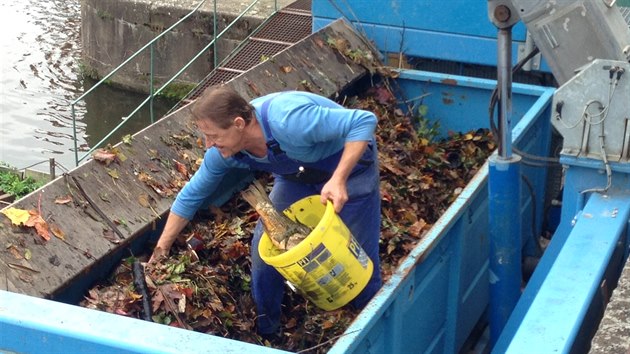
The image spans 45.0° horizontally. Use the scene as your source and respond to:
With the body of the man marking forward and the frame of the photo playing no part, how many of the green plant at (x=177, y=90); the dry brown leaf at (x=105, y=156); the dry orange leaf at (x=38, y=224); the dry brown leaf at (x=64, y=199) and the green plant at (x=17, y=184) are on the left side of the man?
0

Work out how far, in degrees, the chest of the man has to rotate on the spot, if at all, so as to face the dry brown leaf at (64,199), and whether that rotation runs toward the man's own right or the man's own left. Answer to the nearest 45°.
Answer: approximately 45° to the man's own right

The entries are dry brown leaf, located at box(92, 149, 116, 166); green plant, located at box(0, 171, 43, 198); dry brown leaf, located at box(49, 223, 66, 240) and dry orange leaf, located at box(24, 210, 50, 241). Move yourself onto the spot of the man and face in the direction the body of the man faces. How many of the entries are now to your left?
0

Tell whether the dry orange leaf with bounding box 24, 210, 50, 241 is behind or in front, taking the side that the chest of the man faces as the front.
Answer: in front

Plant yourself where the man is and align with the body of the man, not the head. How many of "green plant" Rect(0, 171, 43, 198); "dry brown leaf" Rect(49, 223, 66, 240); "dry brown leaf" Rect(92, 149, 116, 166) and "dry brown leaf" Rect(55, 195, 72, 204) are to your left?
0

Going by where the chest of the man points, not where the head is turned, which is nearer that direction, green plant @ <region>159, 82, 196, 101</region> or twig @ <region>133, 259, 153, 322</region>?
the twig

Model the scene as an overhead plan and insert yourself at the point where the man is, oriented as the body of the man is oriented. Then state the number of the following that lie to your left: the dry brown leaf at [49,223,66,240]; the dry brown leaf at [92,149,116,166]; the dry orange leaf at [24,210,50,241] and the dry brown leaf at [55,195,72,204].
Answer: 0

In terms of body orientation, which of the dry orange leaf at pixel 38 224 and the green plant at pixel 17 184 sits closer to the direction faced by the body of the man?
the dry orange leaf

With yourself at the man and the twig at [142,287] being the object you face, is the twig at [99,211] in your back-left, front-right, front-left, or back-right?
front-right

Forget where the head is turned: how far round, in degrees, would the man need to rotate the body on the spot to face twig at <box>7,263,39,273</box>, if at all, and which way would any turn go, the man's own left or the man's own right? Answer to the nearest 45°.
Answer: approximately 45° to the man's own right

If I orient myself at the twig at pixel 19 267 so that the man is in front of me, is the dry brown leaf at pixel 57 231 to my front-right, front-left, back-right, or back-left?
front-left

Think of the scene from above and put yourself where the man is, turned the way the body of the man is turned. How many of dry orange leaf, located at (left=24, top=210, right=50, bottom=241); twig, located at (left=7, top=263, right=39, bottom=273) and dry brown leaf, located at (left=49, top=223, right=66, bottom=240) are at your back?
0

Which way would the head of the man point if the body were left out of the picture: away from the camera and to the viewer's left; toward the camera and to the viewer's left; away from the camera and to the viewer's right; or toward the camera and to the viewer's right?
toward the camera and to the viewer's left
